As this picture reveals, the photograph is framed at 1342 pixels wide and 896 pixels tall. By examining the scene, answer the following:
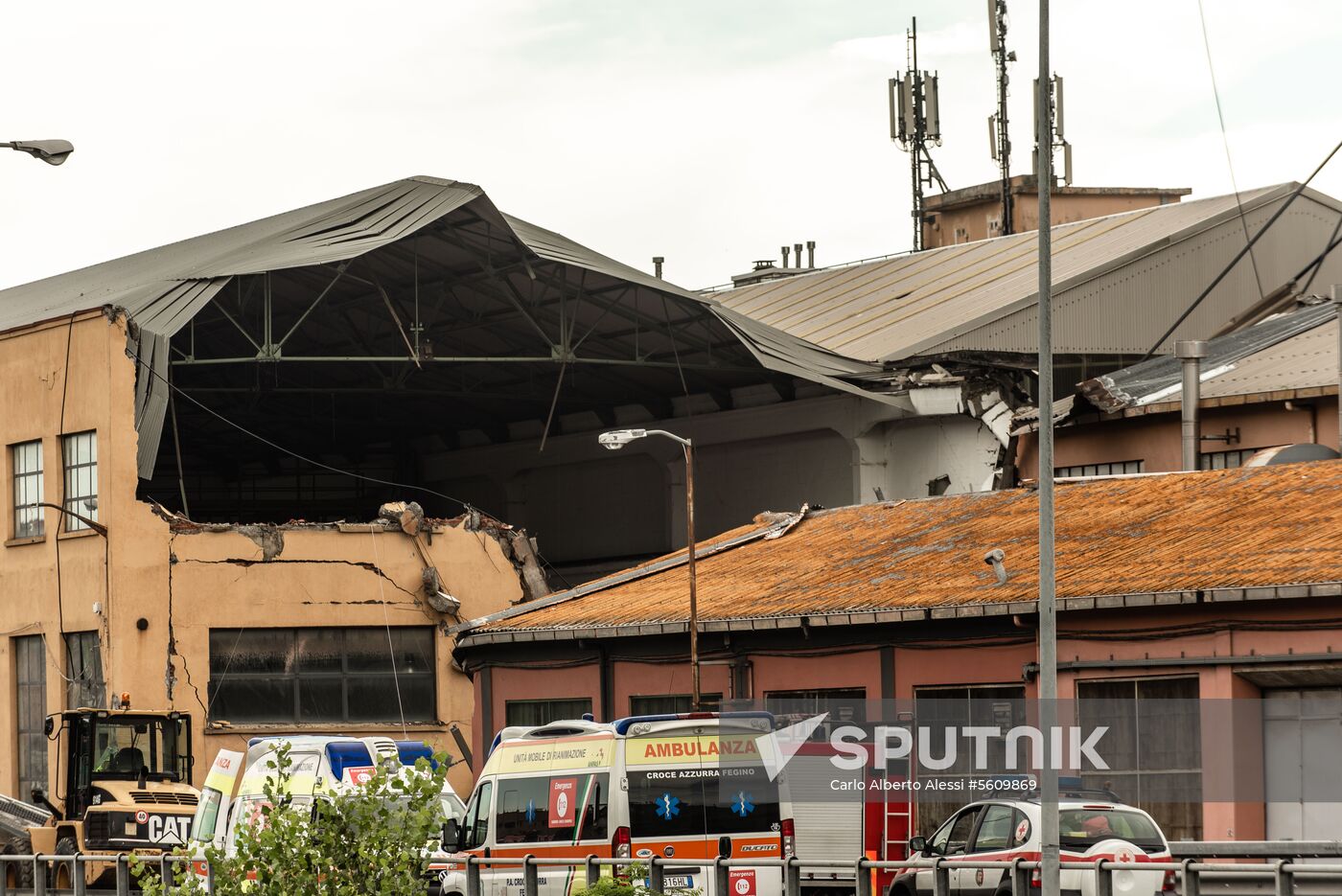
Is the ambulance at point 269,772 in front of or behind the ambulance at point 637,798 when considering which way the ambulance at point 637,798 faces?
in front

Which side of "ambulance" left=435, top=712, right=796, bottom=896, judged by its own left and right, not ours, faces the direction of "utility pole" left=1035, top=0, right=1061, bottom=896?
back

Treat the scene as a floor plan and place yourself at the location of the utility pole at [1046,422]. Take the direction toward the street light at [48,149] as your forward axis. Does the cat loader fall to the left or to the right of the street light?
right

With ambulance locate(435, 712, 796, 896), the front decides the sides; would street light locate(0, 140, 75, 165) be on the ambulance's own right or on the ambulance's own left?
on the ambulance's own left
